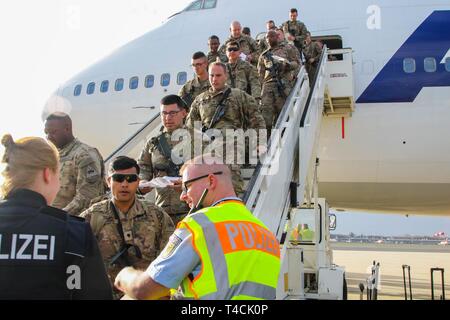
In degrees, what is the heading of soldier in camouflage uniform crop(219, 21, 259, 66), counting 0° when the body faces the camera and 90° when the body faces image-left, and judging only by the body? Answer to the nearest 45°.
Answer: approximately 0°

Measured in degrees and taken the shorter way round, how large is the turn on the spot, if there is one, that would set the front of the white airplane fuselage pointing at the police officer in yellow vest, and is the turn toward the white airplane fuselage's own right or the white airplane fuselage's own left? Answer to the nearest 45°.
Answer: approximately 90° to the white airplane fuselage's own left

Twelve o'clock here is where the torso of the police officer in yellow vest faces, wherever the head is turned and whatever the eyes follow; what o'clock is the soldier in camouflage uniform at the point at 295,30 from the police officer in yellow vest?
The soldier in camouflage uniform is roughly at 2 o'clock from the police officer in yellow vest.

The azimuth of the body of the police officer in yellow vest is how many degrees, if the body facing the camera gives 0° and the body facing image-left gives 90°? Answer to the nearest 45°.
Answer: approximately 135°

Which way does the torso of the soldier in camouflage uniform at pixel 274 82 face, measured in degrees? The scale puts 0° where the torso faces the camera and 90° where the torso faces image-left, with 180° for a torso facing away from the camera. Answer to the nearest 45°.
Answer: approximately 45°

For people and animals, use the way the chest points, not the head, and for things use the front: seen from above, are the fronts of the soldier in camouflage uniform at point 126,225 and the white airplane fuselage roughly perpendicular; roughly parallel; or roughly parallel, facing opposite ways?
roughly perpendicular

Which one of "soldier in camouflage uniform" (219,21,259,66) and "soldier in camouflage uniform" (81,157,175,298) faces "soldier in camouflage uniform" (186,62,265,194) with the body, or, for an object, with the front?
"soldier in camouflage uniform" (219,21,259,66)

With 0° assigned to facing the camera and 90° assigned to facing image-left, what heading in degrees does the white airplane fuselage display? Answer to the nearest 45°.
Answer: approximately 90°

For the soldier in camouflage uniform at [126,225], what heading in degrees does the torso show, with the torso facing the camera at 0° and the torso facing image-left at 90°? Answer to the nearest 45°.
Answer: approximately 0°

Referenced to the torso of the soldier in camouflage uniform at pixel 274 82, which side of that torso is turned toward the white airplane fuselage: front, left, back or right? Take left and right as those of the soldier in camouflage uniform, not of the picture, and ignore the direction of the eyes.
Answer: back
